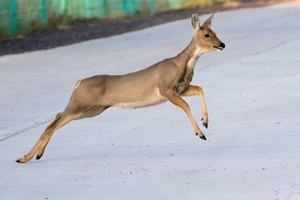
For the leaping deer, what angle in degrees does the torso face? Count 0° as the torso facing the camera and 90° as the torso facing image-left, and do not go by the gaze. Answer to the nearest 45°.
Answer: approximately 270°
